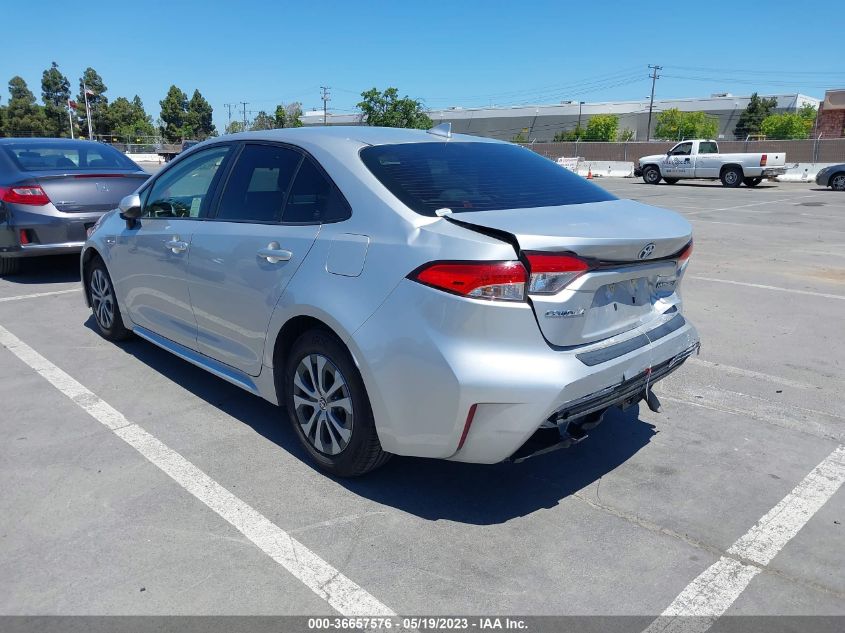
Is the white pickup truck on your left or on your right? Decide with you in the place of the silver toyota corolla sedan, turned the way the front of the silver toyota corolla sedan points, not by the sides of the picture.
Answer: on your right

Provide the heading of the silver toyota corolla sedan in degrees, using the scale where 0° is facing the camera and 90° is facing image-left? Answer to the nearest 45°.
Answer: approximately 135°
